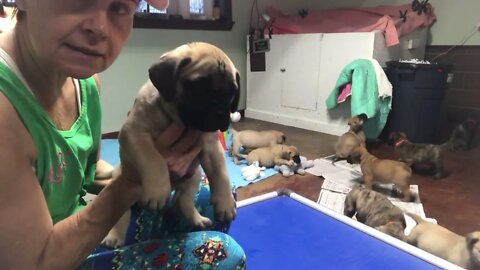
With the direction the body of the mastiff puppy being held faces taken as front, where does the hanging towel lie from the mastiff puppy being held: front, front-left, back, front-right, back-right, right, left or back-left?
left

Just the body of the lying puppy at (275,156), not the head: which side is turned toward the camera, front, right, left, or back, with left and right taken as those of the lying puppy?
right

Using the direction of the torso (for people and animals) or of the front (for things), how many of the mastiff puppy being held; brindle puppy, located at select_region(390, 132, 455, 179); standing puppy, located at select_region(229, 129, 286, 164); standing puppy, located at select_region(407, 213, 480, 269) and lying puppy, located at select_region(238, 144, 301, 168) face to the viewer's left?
1

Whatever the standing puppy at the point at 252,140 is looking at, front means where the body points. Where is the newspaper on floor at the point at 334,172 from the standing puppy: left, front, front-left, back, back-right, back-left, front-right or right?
front-right

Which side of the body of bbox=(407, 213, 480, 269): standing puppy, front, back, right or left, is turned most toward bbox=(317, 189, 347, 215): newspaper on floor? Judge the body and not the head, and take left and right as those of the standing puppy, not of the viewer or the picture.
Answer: back

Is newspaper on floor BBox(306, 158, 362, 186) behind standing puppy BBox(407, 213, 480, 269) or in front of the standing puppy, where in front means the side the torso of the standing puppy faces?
behind

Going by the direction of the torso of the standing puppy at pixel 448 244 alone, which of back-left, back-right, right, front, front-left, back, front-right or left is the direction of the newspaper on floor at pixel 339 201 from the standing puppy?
back

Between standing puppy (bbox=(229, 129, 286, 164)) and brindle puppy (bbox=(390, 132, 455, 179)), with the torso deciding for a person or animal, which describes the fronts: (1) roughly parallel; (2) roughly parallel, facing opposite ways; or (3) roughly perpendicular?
roughly parallel, facing opposite ways

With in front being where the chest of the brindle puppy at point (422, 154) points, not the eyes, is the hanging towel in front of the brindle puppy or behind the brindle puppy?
in front

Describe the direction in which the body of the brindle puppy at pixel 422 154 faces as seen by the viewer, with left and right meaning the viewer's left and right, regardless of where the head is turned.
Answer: facing to the left of the viewer

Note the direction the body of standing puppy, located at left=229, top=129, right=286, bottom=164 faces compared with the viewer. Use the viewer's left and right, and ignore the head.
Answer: facing to the right of the viewer
